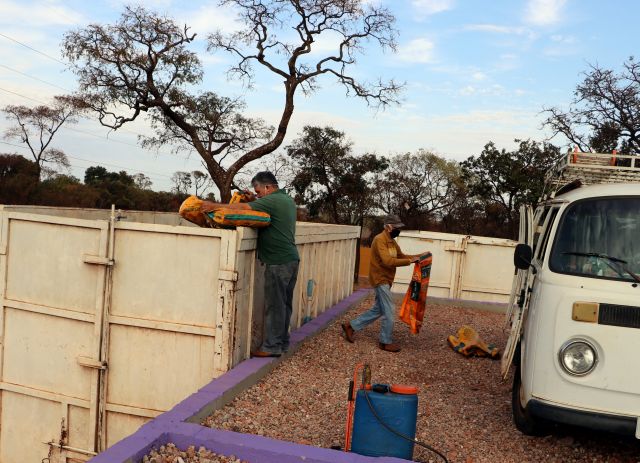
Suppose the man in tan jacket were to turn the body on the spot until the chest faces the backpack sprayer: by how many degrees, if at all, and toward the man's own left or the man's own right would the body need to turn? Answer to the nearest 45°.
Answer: approximately 90° to the man's own right

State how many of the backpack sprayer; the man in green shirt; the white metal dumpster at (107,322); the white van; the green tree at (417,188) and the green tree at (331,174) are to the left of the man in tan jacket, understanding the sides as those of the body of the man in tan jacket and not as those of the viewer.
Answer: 2

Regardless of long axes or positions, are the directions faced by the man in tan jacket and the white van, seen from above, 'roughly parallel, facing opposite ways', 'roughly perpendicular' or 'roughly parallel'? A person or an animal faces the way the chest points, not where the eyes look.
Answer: roughly perpendicular

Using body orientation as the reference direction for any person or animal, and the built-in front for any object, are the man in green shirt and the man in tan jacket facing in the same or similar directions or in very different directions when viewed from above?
very different directions

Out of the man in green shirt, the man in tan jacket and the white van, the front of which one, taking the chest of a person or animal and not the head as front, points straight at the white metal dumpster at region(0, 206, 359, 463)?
the man in green shirt

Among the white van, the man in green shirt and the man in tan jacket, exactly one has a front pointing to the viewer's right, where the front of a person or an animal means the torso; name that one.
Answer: the man in tan jacket

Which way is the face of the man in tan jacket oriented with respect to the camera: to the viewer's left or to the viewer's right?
to the viewer's right

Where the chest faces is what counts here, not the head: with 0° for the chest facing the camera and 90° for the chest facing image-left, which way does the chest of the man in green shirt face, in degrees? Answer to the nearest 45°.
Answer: approximately 90°

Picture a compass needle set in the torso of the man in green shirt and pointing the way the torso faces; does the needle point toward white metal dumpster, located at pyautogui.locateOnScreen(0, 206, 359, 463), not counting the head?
yes

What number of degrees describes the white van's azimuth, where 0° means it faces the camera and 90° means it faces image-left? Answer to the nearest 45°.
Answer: approximately 0°

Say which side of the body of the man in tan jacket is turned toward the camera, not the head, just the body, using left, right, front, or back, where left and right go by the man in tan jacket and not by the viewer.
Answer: right

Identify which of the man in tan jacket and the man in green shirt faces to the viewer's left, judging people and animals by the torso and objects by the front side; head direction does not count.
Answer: the man in green shirt
